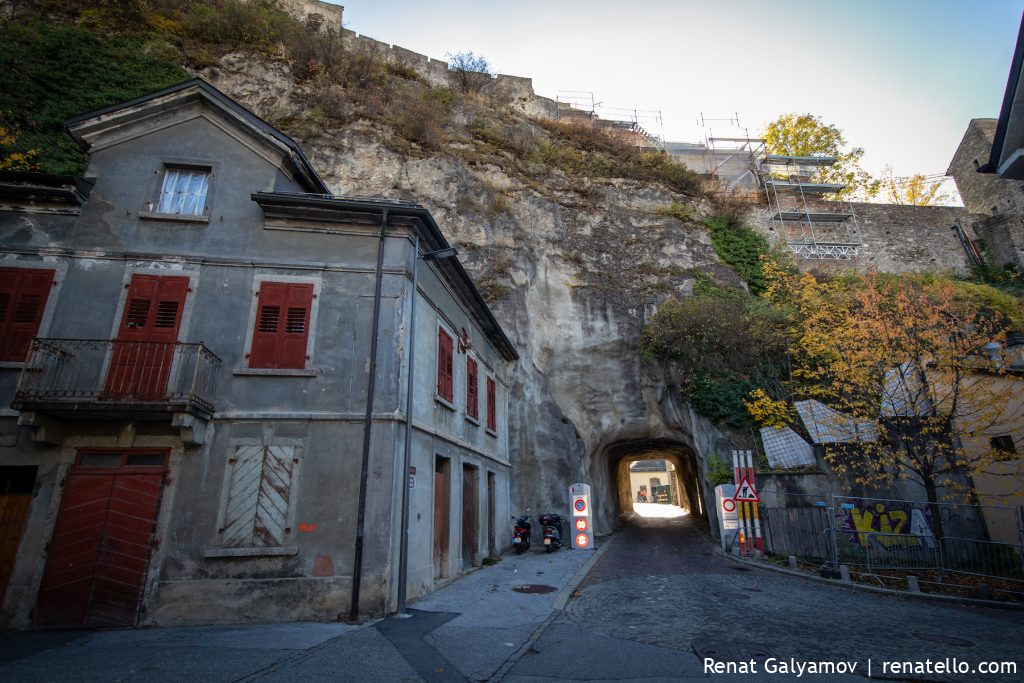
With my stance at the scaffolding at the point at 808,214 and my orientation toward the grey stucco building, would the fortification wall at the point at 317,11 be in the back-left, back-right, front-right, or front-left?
front-right

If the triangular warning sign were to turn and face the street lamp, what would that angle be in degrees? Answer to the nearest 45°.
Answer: approximately 45° to its right

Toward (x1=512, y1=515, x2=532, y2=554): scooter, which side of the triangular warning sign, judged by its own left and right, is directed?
right

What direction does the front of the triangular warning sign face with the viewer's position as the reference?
facing the viewer

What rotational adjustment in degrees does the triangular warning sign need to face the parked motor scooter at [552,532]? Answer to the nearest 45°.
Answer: approximately 90° to its right

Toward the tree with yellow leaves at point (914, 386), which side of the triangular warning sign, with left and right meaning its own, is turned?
left

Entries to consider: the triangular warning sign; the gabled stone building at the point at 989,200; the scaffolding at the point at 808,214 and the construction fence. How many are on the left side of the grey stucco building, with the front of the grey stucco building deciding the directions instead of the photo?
4

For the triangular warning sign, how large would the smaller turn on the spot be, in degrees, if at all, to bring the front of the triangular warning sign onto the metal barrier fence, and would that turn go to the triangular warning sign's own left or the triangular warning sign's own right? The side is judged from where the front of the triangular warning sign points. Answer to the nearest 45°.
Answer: approximately 90° to the triangular warning sign's own left

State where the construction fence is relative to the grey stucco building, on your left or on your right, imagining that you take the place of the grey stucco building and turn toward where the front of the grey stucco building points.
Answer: on your left

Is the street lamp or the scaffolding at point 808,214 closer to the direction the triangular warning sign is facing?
the street lamp

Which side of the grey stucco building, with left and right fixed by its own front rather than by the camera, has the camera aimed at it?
front
